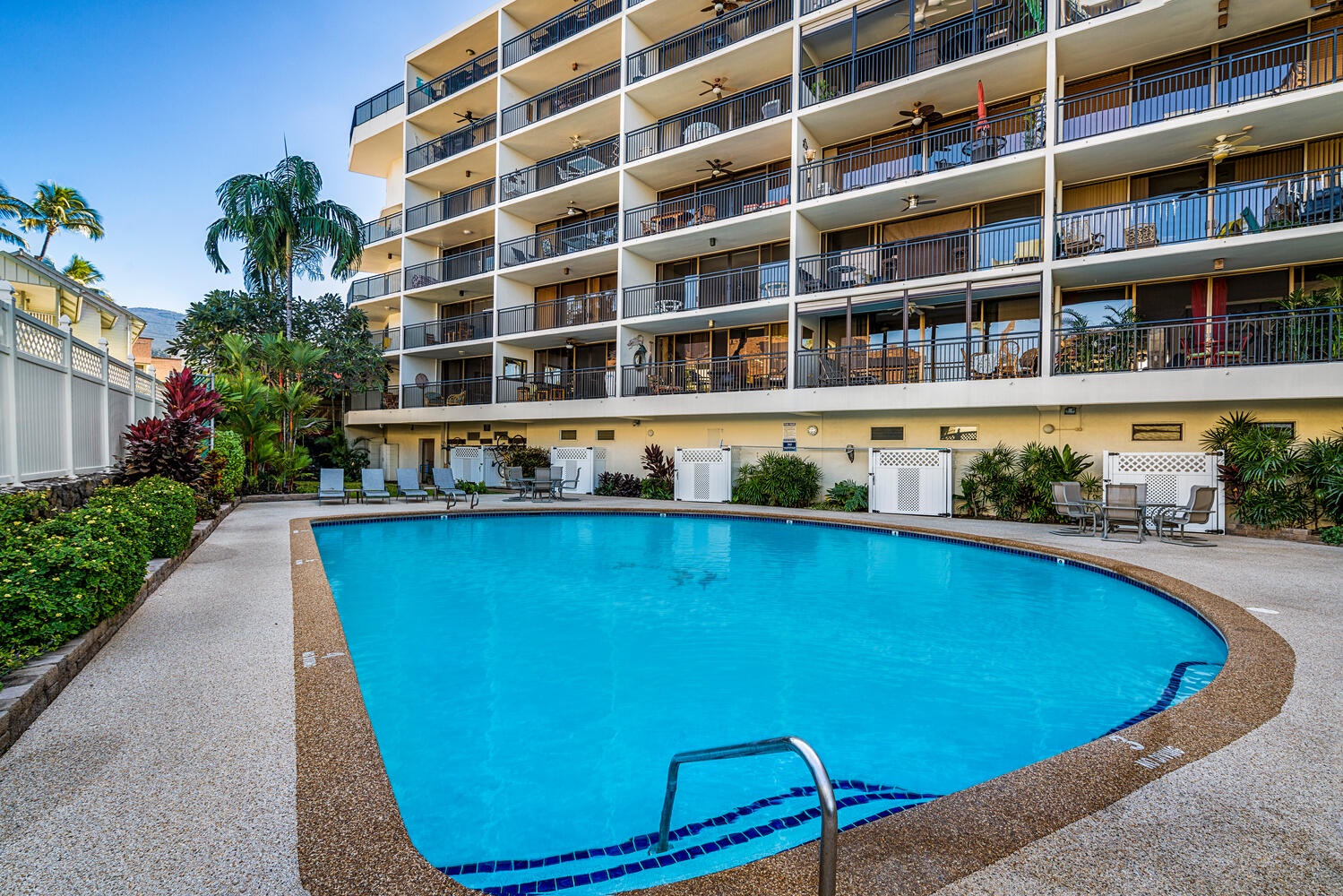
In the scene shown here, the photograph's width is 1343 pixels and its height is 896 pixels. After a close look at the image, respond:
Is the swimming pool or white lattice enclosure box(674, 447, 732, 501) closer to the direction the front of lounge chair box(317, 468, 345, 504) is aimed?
the swimming pool

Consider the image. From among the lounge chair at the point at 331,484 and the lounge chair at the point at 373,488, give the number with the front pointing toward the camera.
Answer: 2

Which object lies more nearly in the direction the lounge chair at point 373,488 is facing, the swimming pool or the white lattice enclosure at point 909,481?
the swimming pool

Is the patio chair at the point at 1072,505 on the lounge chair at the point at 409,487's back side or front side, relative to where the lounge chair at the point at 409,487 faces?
on the front side

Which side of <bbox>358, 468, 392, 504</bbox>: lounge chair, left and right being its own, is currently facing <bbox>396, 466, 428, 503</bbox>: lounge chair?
left

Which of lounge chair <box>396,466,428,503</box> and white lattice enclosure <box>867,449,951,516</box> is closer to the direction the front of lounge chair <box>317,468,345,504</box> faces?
the white lattice enclosure

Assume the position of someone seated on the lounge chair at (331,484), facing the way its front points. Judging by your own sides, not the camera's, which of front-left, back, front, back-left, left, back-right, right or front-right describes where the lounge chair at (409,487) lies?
left

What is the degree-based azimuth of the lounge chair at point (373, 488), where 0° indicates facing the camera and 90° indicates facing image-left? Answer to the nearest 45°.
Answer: approximately 0°

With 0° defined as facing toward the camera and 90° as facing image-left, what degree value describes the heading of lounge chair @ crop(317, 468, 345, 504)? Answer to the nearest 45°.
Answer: approximately 0°
